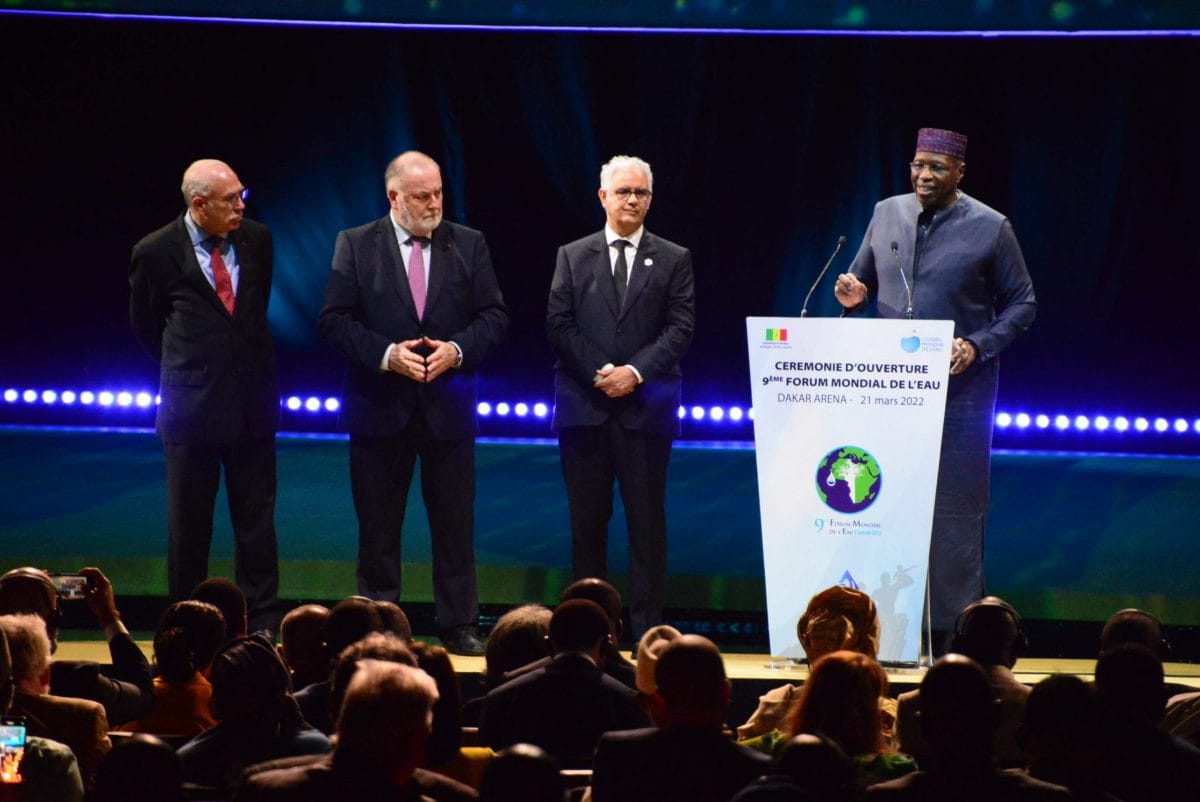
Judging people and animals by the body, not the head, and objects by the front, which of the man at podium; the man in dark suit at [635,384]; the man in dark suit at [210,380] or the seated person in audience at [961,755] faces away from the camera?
the seated person in audience

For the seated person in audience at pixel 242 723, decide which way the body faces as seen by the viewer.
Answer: away from the camera

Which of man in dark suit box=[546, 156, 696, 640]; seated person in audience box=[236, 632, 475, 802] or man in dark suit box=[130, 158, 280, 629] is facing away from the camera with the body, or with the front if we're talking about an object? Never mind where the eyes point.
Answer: the seated person in audience

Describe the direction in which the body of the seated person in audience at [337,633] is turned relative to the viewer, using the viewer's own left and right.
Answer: facing away from the viewer

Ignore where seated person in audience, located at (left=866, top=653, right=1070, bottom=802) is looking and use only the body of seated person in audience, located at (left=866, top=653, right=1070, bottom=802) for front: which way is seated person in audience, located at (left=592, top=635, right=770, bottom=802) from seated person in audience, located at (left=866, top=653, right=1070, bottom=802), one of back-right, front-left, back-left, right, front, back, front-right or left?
left

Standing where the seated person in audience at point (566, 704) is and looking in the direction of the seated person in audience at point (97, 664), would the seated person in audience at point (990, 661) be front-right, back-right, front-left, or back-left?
back-right

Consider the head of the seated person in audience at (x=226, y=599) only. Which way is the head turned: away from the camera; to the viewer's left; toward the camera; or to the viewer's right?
away from the camera

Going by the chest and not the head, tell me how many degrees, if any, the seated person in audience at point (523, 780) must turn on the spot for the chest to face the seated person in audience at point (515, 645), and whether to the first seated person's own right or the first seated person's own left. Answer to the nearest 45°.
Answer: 0° — they already face them

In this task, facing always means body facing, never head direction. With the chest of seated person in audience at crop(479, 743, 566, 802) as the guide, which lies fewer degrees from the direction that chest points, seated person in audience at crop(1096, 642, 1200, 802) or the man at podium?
the man at podium

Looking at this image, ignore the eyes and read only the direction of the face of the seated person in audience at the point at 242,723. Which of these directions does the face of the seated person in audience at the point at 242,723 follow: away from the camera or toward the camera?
away from the camera

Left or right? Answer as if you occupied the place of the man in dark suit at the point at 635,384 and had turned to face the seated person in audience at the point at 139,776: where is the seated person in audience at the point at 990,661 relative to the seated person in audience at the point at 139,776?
left

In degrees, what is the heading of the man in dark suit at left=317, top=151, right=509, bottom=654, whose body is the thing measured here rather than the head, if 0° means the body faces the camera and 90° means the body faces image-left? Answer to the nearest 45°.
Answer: approximately 0°

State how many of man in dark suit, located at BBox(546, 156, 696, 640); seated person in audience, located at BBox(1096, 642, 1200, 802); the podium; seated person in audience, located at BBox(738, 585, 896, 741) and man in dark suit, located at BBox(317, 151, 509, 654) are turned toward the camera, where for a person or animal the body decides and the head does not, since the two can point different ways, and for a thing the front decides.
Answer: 3

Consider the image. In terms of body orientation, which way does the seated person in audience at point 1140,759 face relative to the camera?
away from the camera
